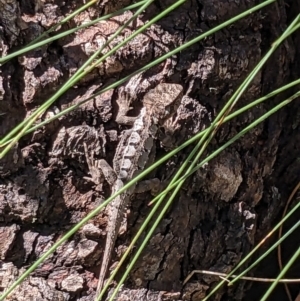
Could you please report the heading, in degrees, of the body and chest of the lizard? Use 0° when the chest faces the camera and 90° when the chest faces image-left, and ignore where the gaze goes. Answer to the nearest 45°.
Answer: approximately 225°
